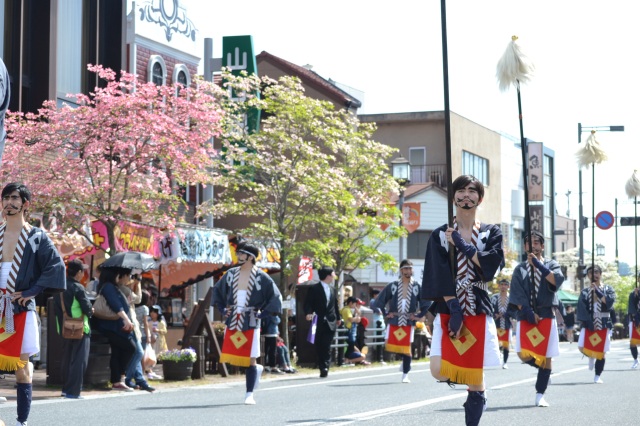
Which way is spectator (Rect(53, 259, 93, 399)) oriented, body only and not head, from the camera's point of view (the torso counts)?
to the viewer's right

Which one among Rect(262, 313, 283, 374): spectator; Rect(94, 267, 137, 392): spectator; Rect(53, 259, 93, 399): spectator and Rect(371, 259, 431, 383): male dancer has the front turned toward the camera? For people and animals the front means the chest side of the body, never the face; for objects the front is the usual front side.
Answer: the male dancer

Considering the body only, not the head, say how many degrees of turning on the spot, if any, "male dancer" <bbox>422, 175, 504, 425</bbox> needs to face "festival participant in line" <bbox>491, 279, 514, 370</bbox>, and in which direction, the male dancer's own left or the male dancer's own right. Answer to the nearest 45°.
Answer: approximately 180°

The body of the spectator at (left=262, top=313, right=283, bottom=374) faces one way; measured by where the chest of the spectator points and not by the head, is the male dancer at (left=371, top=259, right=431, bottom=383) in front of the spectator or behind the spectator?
in front

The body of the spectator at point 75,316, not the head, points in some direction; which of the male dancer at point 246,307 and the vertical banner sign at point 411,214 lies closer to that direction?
the male dancer

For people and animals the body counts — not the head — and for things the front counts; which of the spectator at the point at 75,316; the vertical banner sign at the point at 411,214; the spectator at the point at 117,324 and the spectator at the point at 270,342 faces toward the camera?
the vertical banner sign

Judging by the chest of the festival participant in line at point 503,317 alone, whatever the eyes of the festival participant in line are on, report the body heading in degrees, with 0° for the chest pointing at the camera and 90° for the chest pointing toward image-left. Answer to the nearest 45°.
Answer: approximately 0°

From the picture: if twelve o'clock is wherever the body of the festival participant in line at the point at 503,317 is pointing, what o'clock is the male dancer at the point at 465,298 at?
The male dancer is roughly at 12 o'clock from the festival participant in line.

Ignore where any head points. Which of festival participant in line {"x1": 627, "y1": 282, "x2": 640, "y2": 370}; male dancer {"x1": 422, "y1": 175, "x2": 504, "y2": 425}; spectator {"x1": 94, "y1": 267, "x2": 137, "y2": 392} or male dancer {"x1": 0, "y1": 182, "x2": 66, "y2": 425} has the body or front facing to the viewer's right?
the spectator

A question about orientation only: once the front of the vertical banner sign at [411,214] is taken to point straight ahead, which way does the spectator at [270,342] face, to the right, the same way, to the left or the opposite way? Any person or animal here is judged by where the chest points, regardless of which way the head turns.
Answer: to the left

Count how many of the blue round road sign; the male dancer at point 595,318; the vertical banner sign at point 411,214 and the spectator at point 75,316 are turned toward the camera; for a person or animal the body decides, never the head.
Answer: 3
